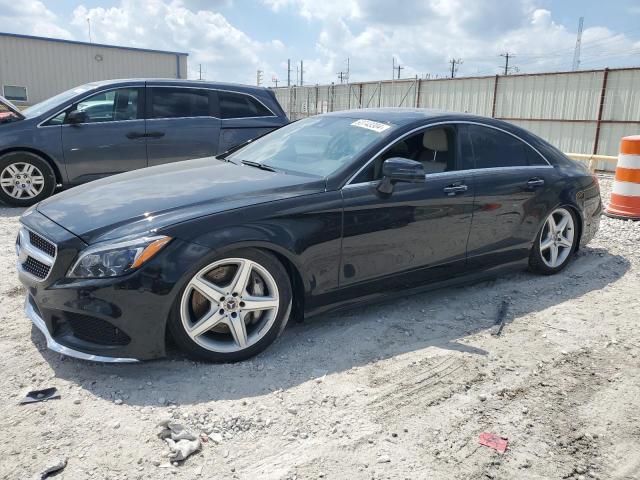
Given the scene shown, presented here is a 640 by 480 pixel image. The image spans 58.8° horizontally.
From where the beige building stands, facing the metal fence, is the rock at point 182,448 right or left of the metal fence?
right

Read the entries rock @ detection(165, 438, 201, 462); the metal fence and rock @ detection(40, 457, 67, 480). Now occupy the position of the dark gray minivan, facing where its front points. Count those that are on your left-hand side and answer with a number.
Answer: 2

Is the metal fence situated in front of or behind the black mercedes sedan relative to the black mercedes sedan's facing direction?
behind

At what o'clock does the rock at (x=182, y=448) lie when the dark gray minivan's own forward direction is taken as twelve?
The rock is roughly at 9 o'clock from the dark gray minivan.

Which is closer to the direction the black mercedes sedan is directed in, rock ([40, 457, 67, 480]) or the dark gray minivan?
the rock

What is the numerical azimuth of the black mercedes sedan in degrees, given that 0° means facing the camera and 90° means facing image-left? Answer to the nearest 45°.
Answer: approximately 45°

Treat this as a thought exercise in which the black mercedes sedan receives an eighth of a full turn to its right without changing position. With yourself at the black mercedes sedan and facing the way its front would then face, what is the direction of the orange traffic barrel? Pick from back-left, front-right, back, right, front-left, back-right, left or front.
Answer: back-right

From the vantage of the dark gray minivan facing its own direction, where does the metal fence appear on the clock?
The metal fence is roughly at 5 o'clock from the dark gray minivan.

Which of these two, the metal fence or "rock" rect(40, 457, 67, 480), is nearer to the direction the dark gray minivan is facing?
the rock

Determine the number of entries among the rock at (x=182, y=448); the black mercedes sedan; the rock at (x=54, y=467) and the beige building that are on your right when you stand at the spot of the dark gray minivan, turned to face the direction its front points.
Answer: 1

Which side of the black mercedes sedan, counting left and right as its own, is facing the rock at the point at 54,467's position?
front

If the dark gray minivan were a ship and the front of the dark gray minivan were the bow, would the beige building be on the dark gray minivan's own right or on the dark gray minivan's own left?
on the dark gray minivan's own right

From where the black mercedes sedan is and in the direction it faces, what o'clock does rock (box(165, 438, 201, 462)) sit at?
The rock is roughly at 11 o'clock from the black mercedes sedan.

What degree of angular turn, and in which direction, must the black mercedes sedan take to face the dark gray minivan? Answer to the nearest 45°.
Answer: approximately 90° to its right

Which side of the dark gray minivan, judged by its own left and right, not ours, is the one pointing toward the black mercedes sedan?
left

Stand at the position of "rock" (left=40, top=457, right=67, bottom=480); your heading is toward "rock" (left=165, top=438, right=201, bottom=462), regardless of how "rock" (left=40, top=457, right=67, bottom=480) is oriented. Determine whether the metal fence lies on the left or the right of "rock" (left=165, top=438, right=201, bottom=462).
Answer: left

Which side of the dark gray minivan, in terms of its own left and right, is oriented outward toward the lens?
left

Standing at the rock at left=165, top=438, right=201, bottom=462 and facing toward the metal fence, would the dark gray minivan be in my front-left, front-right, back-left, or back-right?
front-left

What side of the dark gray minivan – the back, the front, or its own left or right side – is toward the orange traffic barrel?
back

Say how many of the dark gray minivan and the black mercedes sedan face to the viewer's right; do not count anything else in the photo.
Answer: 0
